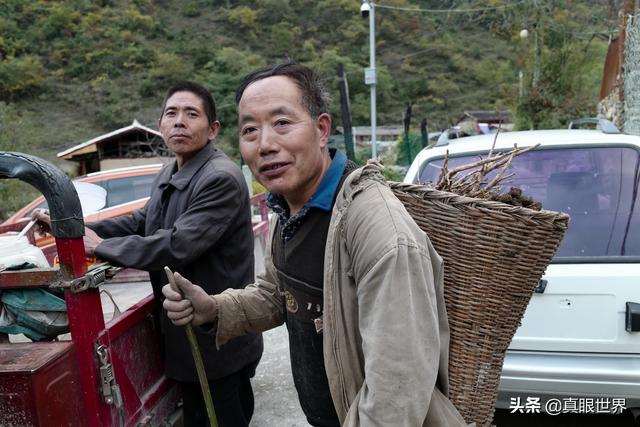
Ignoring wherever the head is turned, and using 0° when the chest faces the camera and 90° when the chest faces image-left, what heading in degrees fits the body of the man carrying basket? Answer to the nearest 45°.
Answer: approximately 45°

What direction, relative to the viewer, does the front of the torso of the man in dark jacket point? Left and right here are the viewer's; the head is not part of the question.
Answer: facing the viewer and to the left of the viewer

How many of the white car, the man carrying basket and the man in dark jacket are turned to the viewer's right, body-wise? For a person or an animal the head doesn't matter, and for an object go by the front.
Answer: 0

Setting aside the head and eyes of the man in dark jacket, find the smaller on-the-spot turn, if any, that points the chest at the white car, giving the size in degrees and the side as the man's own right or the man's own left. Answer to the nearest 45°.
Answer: approximately 135° to the man's own left

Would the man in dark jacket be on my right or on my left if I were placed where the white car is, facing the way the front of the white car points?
on my left

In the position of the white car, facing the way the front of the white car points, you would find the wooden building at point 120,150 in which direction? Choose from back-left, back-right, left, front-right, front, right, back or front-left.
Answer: front

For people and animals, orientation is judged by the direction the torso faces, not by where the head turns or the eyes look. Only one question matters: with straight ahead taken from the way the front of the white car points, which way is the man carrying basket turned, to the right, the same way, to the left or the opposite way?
to the left

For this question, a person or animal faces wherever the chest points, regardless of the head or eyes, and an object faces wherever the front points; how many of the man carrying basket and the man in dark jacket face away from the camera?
0

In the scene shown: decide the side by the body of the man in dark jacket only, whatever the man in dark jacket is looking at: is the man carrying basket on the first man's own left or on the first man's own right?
on the first man's own left

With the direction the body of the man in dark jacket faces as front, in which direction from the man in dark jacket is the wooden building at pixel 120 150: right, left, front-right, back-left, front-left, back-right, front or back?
back-right
